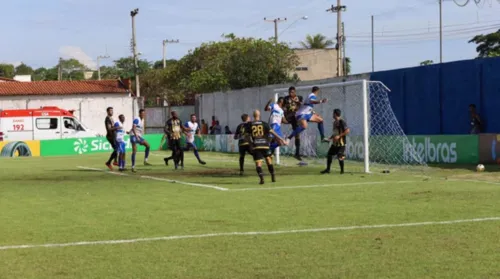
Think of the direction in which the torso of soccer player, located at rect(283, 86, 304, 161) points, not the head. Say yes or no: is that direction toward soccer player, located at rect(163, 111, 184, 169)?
no

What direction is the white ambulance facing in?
to the viewer's right

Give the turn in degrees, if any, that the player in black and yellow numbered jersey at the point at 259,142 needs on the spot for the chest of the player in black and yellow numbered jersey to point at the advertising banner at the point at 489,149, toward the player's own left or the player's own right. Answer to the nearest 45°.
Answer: approximately 45° to the player's own right

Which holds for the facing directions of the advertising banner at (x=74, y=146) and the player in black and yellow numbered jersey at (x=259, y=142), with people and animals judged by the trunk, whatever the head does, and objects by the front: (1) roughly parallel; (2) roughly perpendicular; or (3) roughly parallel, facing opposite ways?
roughly parallel, facing opposite ways

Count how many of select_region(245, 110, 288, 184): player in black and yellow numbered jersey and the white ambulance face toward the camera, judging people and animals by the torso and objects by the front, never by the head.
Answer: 0

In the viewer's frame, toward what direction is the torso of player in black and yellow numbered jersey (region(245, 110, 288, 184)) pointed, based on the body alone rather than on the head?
away from the camera

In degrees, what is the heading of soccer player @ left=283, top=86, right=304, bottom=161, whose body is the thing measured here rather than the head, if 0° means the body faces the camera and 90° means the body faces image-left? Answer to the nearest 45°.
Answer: approximately 0°

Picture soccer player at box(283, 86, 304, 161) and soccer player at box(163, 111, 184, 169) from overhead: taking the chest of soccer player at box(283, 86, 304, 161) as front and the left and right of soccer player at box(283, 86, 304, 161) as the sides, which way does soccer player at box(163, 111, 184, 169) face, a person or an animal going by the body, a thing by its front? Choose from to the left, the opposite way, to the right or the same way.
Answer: the same way

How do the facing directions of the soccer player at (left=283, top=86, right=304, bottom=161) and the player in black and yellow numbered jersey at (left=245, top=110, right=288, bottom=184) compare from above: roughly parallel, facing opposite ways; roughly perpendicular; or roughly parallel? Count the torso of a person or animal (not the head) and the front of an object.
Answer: roughly parallel, facing opposite ways

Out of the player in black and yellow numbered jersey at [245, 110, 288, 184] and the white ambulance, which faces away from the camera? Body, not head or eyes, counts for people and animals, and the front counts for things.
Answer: the player in black and yellow numbered jersey

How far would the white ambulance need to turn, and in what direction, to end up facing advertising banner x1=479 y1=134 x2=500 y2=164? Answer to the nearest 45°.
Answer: approximately 45° to its right

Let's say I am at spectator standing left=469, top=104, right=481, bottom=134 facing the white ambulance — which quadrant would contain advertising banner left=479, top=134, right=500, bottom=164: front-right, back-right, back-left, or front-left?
back-left
